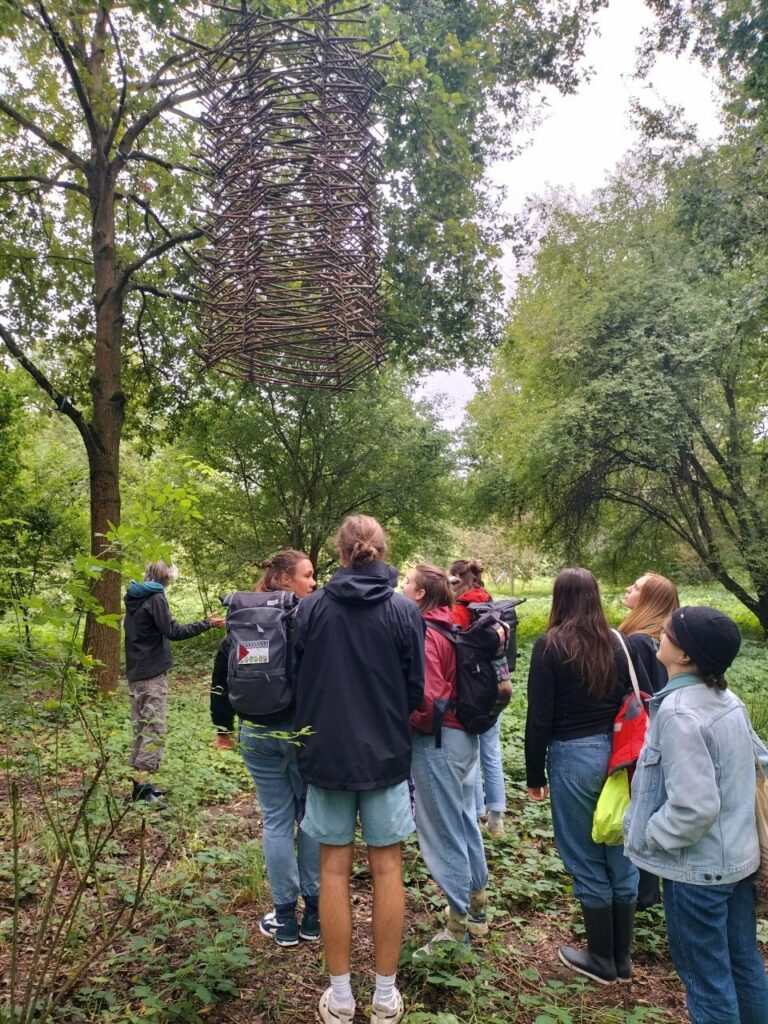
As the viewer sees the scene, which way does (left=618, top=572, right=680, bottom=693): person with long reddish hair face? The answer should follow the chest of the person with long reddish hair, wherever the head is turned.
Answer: to the viewer's left

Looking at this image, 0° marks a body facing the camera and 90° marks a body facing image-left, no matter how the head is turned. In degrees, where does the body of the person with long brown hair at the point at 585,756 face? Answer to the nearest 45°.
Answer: approximately 135°

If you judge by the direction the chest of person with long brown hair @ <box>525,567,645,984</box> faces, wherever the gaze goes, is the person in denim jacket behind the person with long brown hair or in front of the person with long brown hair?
behind

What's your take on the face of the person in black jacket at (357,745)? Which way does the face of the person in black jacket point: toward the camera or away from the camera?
away from the camera

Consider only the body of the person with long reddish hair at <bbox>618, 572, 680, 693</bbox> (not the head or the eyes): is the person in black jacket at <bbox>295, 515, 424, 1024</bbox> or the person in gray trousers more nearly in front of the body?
the person in gray trousers

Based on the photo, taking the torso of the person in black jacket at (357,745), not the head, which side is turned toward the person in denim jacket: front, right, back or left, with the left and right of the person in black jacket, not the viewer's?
right

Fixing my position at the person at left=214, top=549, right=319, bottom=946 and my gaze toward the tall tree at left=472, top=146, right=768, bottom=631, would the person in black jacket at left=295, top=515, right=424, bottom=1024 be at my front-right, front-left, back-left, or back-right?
back-right

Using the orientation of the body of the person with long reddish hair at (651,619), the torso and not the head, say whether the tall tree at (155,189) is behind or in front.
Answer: in front

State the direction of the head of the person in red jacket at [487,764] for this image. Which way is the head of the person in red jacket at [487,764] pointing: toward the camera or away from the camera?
away from the camera

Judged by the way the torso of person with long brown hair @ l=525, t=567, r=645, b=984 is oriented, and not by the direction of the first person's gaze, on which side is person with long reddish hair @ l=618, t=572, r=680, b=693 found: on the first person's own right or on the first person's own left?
on the first person's own right

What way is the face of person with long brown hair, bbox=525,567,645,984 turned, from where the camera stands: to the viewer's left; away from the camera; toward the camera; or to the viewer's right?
away from the camera

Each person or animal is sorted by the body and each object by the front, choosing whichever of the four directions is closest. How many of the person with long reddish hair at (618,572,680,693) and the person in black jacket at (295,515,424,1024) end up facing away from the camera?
1

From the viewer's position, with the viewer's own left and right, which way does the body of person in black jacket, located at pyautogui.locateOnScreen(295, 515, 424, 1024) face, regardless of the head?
facing away from the viewer
